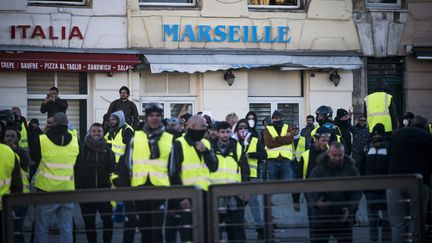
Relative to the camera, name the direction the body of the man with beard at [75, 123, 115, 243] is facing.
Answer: toward the camera

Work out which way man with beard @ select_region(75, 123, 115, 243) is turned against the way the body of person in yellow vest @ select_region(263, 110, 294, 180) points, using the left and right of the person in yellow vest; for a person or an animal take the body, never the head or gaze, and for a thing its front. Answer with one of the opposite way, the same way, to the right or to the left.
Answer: the same way

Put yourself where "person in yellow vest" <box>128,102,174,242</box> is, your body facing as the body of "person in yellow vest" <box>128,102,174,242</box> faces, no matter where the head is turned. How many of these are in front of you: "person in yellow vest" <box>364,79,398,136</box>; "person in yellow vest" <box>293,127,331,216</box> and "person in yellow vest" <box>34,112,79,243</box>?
0

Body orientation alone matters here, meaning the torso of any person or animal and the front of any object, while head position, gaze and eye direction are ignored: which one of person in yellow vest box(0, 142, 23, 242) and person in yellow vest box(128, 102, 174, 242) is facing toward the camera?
person in yellow vest box(128, 102, 174, 242)

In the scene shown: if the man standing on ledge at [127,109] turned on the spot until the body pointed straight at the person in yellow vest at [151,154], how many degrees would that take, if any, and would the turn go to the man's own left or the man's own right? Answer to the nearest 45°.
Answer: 0° — they already face them

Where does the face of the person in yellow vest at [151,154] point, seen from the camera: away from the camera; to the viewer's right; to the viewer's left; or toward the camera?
toward the camera

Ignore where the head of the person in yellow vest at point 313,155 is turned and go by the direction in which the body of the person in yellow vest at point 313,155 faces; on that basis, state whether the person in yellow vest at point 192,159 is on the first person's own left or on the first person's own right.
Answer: on the first person's own right

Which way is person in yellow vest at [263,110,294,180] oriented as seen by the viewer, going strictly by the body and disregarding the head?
toward the camera

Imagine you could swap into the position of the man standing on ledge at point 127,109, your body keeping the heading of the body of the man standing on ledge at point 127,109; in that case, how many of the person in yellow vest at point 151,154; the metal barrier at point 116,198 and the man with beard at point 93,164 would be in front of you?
3

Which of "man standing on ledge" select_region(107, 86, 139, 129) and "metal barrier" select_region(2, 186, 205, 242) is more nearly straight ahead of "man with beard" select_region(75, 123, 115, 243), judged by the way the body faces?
the metal barrier

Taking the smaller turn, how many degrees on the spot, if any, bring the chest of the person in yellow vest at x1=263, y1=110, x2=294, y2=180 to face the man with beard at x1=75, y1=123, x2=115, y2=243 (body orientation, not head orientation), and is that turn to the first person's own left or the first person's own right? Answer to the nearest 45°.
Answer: approximately 45° to the first person's own right

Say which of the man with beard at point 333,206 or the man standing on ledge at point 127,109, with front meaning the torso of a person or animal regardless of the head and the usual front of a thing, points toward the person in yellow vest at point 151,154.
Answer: the man standing on ledge

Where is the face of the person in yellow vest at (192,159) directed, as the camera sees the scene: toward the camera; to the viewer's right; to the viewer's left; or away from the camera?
toward the camera

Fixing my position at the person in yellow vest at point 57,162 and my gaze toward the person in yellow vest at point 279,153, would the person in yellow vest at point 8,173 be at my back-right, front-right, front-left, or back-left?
back-right
